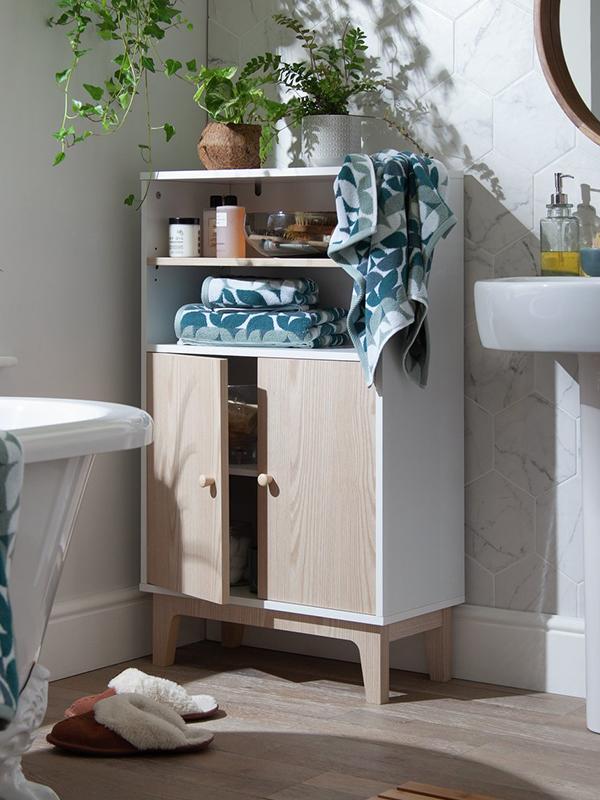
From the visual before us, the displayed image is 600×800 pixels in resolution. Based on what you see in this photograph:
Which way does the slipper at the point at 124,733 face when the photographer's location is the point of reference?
facing to the left of the viewer

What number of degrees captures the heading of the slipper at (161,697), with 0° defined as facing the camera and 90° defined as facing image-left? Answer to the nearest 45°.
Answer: approximately 90°

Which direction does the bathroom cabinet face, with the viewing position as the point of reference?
facing the viewer and to the left of the viewer

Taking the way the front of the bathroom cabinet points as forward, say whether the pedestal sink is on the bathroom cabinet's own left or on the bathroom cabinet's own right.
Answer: on the bathroom cabinet's own left

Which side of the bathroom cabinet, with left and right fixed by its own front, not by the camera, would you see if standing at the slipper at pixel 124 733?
front
